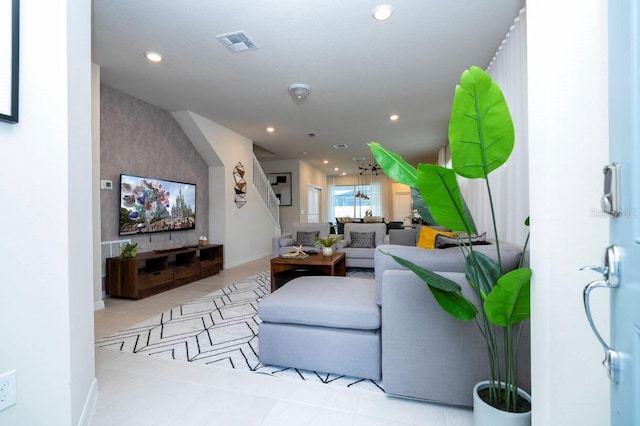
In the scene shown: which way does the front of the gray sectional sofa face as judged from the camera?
facing to the left of the viewer

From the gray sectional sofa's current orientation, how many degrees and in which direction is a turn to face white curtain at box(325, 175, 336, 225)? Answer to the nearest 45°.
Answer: approximately 90° to its right

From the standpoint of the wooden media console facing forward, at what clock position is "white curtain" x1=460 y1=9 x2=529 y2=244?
The white curtain is roughly at 12 o'clock from the wooden media console.

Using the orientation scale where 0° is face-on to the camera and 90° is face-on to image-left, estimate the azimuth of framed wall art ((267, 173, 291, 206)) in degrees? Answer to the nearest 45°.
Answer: approximately 0°

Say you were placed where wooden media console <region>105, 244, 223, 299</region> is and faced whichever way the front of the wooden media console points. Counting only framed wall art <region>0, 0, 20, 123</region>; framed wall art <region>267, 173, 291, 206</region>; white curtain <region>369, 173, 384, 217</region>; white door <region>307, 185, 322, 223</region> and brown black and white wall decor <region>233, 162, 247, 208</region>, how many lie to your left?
4

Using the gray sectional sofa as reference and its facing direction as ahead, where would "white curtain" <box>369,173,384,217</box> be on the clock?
The white curtain is roughly at 3 o'clock from the gray sectional sofa.

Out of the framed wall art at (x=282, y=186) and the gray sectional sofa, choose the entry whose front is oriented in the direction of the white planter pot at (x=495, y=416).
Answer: the framed wall art

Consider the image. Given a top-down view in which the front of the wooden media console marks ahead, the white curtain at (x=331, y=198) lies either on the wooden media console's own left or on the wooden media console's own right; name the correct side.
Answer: on the wooden media console's own left

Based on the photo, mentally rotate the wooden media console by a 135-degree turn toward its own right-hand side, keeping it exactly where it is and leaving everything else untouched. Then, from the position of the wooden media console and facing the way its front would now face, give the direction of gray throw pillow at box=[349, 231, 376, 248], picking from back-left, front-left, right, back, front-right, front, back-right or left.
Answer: back

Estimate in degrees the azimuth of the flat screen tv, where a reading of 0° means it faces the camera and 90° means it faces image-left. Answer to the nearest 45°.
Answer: approximately 315°

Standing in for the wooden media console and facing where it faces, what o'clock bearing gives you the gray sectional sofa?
The gray sectional sofa is roughly at 1 o'clock from the wooden media console.

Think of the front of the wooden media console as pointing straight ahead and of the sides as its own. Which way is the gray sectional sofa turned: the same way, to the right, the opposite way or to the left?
the opposite way

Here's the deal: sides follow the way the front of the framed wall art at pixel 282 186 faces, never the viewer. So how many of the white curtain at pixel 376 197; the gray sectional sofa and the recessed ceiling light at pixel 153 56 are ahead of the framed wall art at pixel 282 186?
2

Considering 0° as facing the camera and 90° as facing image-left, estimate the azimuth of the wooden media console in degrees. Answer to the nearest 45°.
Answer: approximately 315°

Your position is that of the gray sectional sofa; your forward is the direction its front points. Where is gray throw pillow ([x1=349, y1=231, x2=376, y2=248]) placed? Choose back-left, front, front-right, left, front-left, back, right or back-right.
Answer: right

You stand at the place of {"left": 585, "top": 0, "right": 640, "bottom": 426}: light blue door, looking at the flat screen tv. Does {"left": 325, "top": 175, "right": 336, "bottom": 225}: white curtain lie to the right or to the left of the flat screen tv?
right

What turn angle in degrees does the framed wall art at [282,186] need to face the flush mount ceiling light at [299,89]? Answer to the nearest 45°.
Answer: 0° — it already faces it

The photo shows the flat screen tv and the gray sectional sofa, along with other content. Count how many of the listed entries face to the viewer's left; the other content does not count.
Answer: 1
